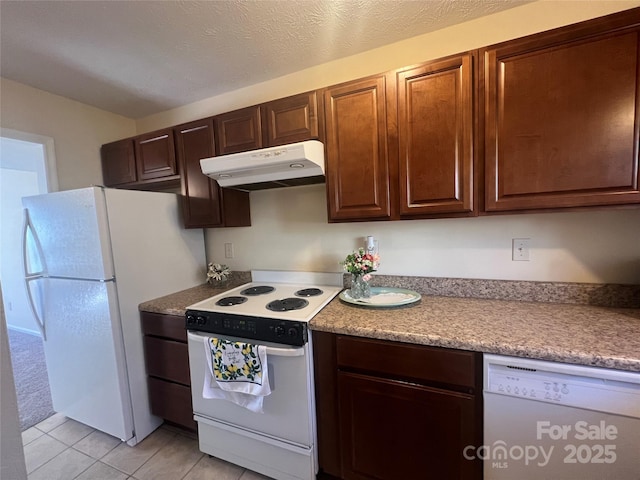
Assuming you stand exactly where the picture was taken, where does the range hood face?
facing the viewer and to the left of the viewer

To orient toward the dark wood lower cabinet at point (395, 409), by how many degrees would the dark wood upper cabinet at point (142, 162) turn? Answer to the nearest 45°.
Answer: approximately 90° to its left

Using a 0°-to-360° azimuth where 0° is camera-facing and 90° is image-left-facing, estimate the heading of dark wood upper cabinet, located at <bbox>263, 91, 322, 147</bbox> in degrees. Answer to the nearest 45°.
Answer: approximately 45°

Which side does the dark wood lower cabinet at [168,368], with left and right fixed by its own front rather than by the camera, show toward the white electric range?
left

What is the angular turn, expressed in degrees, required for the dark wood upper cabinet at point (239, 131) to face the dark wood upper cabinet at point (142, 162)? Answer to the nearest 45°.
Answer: approximately 90° to its right

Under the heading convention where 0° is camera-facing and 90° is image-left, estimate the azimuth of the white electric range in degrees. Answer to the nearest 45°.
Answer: approximately 45°

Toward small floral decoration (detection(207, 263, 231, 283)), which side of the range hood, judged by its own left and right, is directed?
right
